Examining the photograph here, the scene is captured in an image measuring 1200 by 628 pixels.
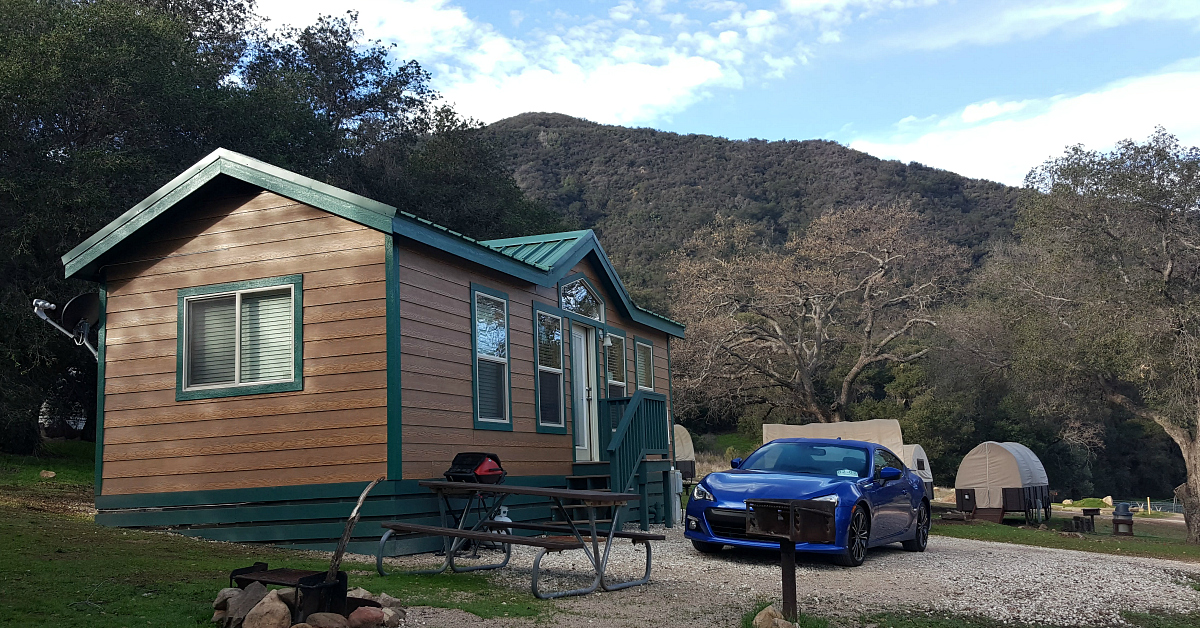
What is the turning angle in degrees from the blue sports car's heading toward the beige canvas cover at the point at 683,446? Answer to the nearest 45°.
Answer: approximately 135° to its right

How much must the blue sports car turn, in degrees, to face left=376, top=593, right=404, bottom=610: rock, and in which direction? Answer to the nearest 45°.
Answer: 0° — it already faces it

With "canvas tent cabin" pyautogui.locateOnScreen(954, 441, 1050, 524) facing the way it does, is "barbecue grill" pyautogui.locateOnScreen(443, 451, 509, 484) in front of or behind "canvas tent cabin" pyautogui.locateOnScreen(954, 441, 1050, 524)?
in front

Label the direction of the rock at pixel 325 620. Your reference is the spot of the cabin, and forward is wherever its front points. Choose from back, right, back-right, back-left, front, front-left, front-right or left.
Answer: front-right

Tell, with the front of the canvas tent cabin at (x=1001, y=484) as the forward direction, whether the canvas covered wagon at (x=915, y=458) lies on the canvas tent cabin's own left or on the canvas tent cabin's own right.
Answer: on the canvas tent cabin's own right

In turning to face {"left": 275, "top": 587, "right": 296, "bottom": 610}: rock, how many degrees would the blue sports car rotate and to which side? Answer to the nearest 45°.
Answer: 0° — it already faces it

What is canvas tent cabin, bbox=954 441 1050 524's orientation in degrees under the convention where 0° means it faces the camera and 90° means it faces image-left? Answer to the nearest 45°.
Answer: approximately 45°

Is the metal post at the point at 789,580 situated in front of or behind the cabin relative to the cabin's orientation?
in front

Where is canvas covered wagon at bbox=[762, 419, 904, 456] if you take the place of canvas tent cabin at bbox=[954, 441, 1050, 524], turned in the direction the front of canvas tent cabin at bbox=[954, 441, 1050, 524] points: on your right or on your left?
on your right

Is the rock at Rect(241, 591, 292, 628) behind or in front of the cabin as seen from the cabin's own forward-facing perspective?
in front

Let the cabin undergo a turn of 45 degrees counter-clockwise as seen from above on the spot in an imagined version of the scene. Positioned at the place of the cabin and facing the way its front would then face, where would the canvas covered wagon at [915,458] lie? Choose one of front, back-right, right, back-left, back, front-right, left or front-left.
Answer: front-left

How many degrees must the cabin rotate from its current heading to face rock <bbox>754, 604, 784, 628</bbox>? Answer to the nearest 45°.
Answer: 0° — it already faces it
